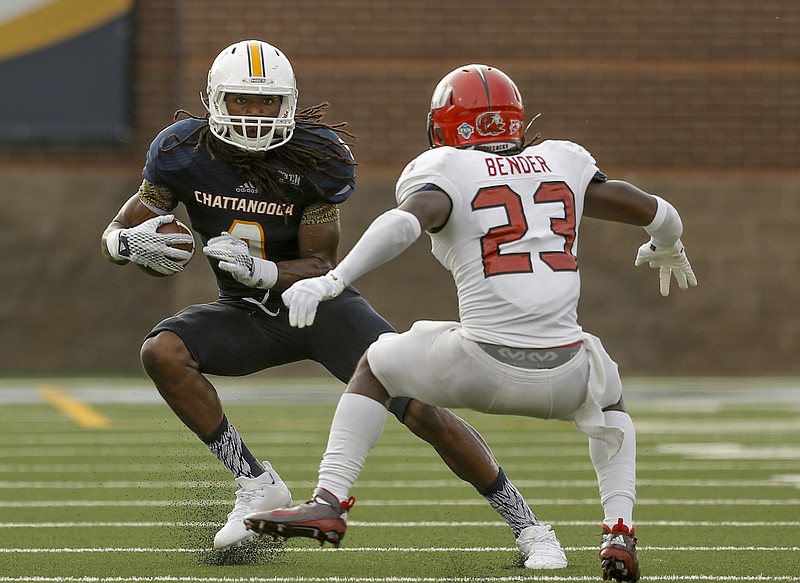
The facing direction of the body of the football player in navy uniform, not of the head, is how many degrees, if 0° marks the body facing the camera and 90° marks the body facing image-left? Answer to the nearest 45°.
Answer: approximately 0°

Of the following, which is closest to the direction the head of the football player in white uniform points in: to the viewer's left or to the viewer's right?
to the viewer's left

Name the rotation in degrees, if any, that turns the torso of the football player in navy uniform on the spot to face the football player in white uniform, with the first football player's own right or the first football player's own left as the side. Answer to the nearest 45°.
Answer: approximately 45° to the first football player's own left
